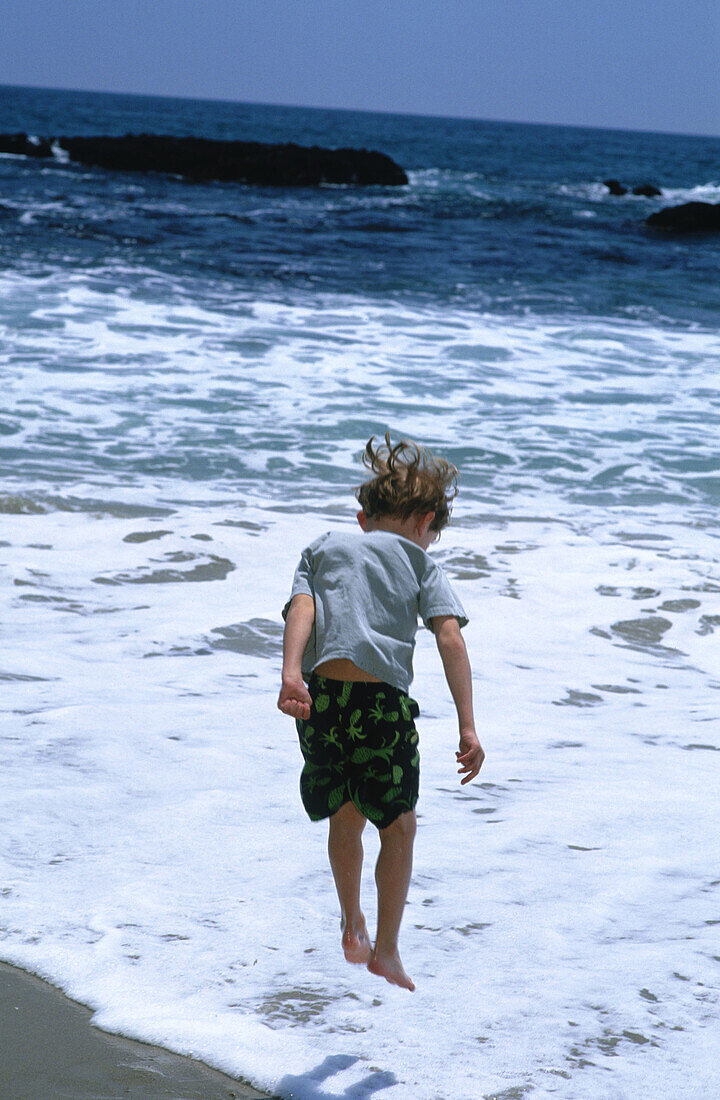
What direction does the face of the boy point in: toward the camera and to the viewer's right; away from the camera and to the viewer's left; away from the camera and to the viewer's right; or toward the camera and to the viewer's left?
away from the camera and to the viewer's right

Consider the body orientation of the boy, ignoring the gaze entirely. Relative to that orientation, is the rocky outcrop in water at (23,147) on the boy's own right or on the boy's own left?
on the boy's own left

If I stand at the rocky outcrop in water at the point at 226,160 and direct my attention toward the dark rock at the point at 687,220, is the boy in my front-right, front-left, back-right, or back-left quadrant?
front-right

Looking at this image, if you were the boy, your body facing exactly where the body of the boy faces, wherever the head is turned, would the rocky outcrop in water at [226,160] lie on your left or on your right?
on your left

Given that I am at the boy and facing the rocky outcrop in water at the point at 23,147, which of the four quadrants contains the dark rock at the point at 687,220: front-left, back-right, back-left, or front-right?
front-right

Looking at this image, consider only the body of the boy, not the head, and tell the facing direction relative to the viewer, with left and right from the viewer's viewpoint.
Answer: facing away from the viewer and to the right of the viewer
